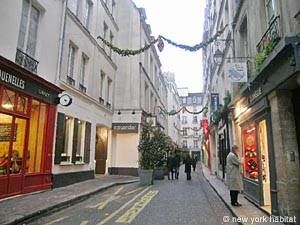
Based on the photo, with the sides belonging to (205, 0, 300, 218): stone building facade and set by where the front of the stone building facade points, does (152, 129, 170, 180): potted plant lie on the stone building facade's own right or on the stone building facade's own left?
on the stone building facade's own right

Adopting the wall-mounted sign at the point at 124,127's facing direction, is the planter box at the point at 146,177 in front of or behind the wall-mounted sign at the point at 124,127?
in front

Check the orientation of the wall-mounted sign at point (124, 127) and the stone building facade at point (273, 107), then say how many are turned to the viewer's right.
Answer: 0

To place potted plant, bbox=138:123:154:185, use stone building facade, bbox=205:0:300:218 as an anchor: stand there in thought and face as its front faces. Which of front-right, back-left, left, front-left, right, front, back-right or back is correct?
right

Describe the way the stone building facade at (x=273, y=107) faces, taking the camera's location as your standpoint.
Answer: facing the viewer and to the left of the viewer

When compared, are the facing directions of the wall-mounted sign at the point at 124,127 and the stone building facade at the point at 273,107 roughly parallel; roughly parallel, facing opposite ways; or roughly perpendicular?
roughly perpendicular

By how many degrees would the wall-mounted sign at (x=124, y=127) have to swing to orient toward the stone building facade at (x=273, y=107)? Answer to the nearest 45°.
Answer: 0° — it already faces it

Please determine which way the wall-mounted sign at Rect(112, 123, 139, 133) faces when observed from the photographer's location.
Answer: facing the viewer
